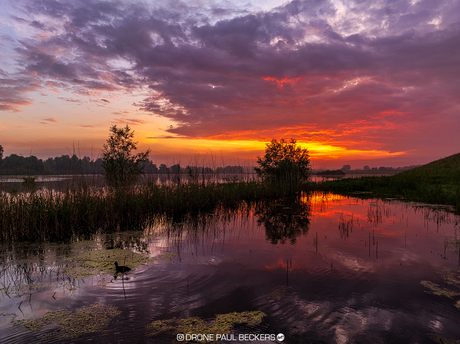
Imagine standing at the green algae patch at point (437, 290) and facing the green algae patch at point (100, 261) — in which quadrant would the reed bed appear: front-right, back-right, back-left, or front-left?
front-right

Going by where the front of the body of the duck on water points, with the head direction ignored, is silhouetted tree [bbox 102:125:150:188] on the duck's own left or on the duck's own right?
on the duck's own right

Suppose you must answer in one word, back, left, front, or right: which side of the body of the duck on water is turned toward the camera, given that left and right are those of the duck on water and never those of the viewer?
left

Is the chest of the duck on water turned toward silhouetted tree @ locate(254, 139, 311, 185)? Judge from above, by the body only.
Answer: no

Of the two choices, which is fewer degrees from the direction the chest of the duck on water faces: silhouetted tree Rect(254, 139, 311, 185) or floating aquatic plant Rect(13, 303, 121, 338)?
the floating aquatic plant

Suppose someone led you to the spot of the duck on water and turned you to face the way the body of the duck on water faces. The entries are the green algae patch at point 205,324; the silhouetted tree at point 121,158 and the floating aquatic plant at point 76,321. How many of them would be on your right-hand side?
1

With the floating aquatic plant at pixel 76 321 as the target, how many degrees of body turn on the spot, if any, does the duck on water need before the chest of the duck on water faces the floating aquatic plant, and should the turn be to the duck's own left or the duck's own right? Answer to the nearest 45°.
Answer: approximately 90° to the duck's own left

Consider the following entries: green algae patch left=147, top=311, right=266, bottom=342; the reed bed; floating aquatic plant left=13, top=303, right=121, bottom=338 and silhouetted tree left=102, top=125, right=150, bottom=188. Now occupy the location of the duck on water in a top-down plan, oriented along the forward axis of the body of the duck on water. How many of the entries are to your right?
2

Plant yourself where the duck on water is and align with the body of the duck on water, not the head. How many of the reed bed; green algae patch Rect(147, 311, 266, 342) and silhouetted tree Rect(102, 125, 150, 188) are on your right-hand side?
2

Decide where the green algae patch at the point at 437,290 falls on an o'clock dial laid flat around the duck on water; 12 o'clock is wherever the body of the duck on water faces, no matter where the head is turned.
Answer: The green algae patch is roughly at 7 o'clock from the duck on water.

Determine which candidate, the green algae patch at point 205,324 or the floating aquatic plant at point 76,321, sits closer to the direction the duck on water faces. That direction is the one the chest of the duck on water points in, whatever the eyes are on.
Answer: the floating aquatic plant
